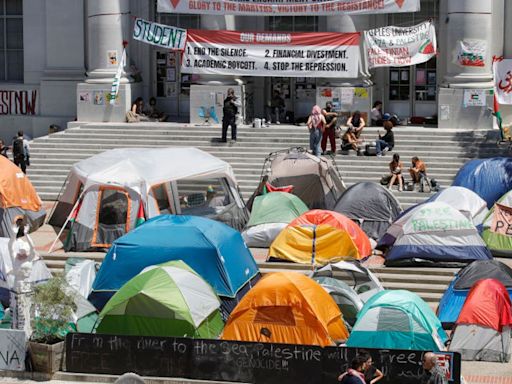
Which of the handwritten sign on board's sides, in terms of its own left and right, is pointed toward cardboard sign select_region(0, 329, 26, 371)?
right

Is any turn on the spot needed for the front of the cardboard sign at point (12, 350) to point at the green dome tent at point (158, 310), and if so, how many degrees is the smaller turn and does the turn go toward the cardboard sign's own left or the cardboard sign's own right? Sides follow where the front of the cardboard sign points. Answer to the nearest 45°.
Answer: approximately 90° to the cardboard sign's own left

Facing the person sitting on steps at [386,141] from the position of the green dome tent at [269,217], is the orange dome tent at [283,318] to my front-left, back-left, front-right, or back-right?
back-right

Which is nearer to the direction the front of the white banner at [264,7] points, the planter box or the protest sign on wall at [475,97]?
the planter box

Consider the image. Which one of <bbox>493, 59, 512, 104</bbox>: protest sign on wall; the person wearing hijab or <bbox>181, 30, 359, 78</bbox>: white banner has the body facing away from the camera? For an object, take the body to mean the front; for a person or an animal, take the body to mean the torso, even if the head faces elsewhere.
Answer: the person wearing hijab
